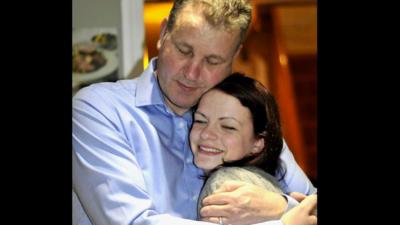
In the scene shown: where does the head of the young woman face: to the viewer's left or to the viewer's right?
to the viewer's left

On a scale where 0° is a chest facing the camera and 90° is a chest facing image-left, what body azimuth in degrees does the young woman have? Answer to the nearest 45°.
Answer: approximately 45°
